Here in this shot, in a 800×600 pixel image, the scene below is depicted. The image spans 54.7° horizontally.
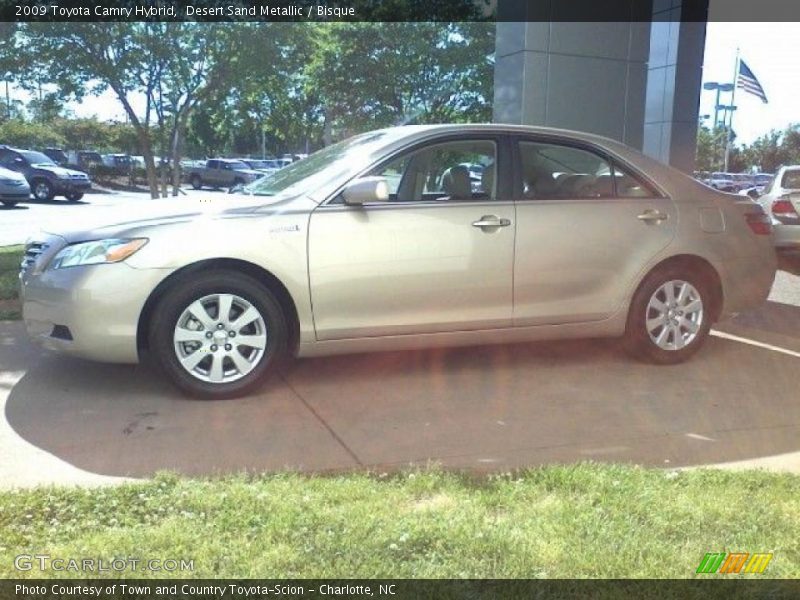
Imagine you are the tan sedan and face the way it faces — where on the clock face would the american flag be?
The american flag is roughly at 4 o'clock from the tan sedan.

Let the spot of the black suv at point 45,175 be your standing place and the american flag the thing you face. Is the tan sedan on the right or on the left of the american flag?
right

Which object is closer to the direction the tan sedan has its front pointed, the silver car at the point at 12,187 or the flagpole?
the silver car

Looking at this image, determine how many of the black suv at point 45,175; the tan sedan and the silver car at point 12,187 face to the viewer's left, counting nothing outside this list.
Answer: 1

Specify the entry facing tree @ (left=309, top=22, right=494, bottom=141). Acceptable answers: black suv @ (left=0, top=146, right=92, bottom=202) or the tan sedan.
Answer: the black suv

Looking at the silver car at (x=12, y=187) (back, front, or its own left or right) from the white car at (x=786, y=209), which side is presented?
front

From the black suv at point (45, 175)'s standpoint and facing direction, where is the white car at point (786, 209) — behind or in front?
in front

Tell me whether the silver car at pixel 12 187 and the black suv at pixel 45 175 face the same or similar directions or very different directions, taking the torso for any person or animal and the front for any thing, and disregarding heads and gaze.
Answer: same or similar directions

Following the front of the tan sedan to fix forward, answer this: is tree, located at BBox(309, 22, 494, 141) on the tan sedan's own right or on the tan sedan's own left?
on the tan sedan's own right

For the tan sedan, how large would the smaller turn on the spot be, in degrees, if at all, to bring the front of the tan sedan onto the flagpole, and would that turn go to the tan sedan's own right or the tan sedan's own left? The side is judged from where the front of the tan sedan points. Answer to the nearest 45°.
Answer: approximately 135° to the tan sedan's own right

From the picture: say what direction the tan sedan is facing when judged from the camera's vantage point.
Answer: facing to the left of the viewer

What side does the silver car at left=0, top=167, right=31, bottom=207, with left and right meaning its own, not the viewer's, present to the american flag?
front

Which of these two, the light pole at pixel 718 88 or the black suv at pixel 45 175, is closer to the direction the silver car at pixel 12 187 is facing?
the light pole

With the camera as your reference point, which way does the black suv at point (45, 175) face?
facing the viewer and to the right of the viewer

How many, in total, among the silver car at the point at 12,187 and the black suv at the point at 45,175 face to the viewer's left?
0

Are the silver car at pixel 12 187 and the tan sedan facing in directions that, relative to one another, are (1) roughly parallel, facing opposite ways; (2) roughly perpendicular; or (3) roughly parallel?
roughly parallel, facing opposite ways

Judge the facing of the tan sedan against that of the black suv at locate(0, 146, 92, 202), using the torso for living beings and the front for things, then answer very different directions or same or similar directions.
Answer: very different directions
